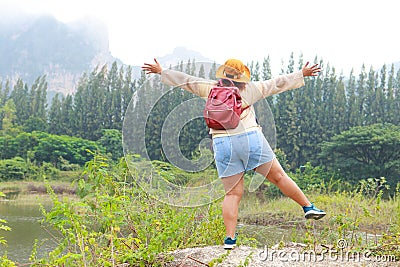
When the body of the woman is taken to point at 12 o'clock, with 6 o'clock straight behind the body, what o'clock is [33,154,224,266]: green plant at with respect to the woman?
The green plant is roughly at 9 o'clock from the woman.

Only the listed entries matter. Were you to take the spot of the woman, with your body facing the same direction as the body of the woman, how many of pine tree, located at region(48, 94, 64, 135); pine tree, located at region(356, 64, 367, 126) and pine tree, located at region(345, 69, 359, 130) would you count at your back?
0

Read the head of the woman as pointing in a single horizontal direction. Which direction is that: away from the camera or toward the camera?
away from the camera

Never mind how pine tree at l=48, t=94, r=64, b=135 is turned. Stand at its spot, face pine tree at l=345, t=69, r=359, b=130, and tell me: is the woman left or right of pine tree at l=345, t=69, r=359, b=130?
right

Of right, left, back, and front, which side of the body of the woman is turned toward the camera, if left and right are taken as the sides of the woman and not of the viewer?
back

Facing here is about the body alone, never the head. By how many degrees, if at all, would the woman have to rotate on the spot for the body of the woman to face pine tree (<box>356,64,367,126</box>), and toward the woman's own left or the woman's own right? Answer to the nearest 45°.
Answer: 0° — they already face it

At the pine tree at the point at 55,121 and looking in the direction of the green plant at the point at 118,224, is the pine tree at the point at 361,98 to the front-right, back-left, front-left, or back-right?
front-left

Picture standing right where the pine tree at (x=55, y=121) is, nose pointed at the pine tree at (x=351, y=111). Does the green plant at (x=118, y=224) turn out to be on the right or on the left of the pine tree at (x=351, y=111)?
right

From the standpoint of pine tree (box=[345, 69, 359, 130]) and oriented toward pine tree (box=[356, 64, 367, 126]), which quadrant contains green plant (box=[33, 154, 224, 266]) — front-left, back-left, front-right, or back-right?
back-right

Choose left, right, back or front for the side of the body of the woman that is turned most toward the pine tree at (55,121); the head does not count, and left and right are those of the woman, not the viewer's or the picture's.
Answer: front

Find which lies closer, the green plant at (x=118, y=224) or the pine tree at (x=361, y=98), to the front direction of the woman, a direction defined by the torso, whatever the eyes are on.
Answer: the pine tree
